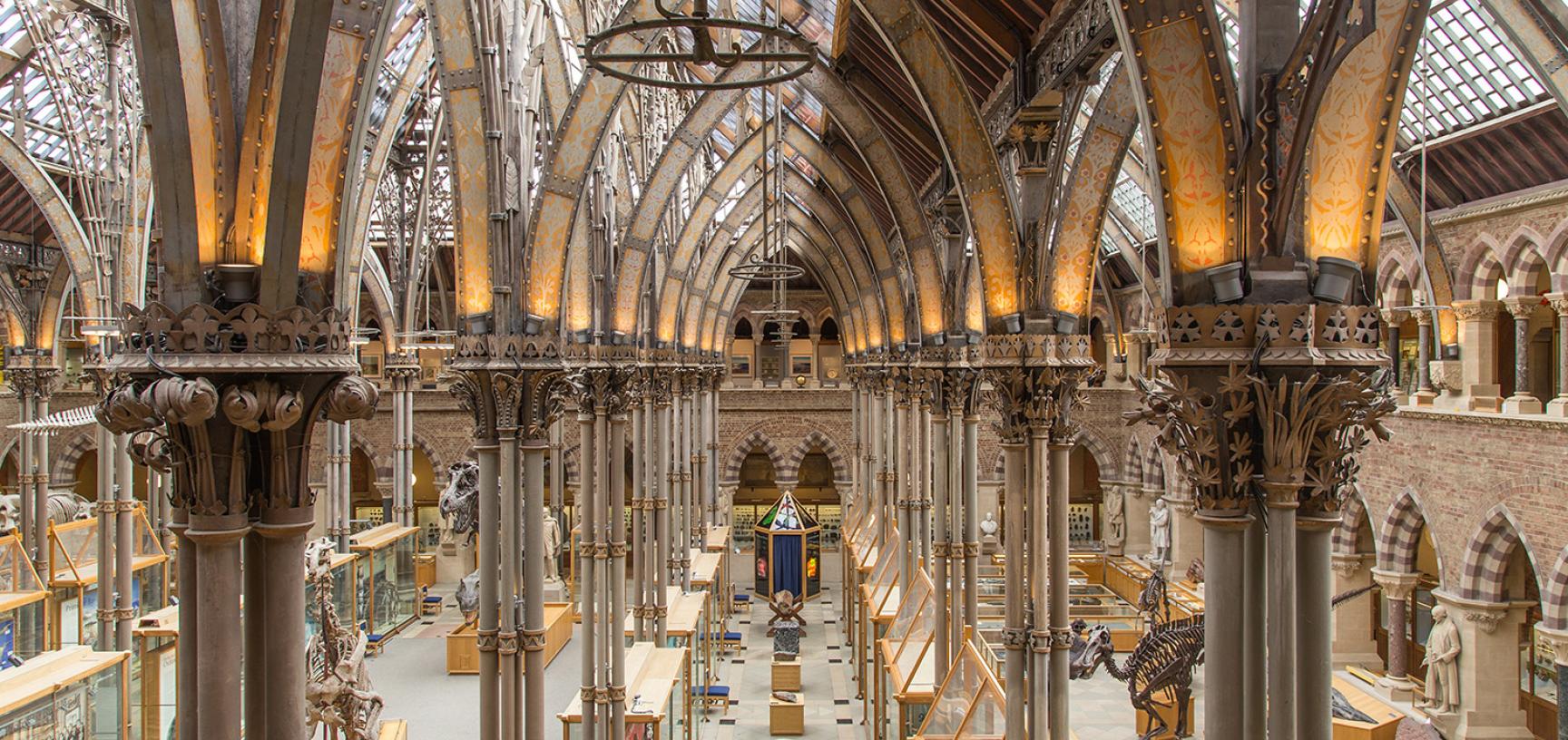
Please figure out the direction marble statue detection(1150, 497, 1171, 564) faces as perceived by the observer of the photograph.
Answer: facing the viewer and to the left of the viewer

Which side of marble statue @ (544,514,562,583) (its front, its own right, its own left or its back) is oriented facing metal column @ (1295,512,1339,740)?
front

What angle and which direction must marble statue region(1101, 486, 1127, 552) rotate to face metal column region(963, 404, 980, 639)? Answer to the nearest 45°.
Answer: approximately 45° to its left

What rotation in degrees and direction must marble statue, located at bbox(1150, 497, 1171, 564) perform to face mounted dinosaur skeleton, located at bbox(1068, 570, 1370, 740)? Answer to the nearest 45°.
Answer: approximately 45° to its left

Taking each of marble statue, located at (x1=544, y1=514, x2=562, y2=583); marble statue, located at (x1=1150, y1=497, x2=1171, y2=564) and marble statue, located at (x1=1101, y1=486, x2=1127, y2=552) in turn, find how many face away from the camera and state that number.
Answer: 0

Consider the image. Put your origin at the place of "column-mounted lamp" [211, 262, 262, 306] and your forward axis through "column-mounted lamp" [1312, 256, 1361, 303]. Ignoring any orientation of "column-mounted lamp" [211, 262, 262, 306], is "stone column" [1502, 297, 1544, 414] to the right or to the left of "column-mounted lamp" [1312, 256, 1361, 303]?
left

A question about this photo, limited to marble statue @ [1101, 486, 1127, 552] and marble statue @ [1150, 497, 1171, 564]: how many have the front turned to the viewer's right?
0

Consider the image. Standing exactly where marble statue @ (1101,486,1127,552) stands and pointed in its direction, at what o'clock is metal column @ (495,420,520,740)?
The metal column is roughly at 11 o'clock from the marble statue.

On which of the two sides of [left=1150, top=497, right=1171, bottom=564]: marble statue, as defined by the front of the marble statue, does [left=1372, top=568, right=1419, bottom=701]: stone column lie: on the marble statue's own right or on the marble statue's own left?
on the marble statue's own left

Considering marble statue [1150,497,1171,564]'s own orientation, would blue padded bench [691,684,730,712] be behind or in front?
in front
